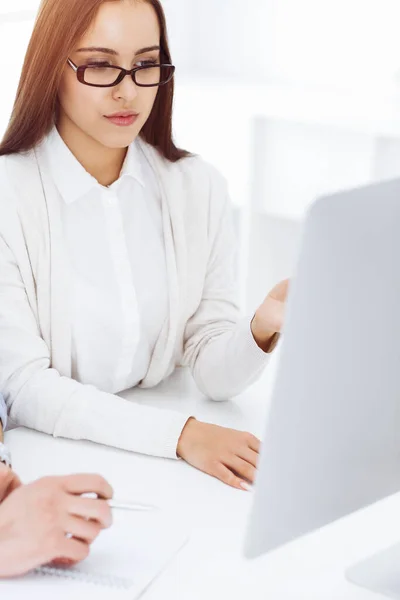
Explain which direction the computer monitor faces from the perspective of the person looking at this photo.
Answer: facing away from the viewer and to the left of the viewer

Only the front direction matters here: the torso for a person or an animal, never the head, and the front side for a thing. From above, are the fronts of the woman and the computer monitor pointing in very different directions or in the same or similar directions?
very different directions

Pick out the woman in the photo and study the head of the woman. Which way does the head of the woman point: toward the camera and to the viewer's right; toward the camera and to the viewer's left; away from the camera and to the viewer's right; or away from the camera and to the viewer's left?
toward the camera and to the viewer's right

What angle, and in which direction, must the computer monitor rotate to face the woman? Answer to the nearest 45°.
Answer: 0° — it already faces them

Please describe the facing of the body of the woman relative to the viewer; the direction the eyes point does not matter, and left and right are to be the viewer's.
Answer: facing the viewer and to the right of the viewer
